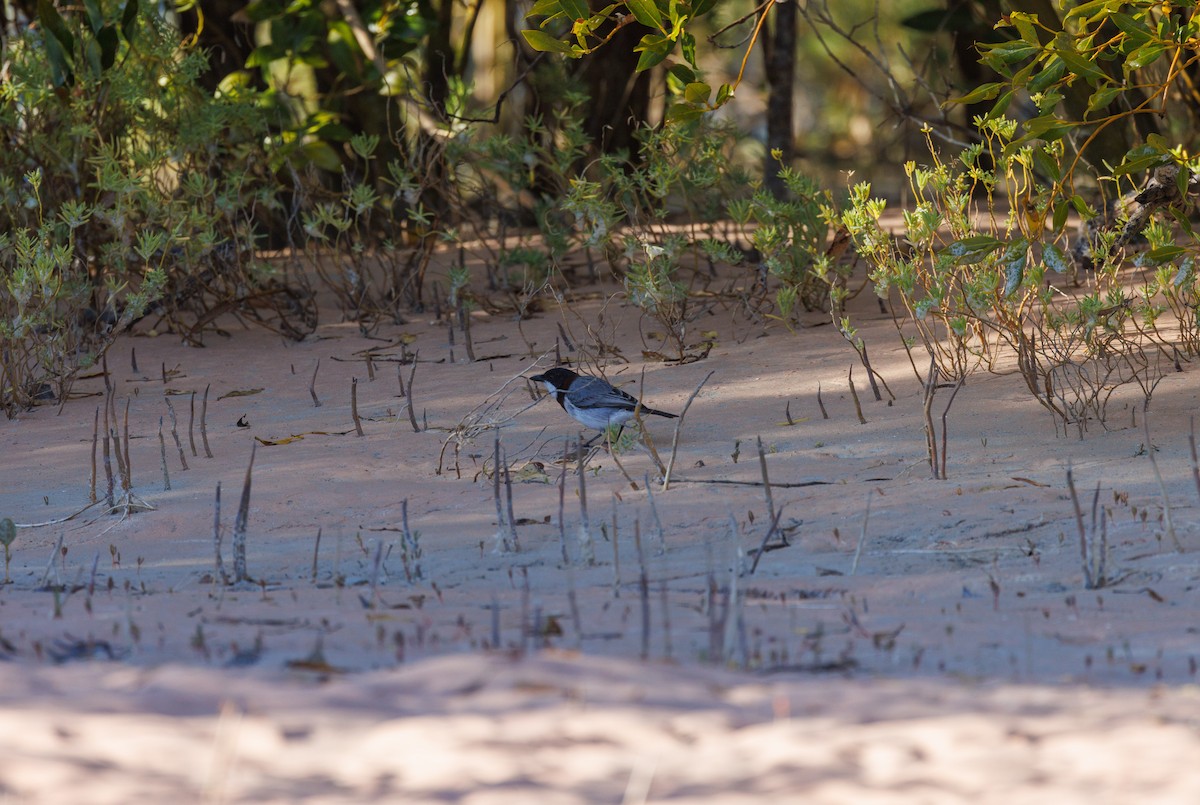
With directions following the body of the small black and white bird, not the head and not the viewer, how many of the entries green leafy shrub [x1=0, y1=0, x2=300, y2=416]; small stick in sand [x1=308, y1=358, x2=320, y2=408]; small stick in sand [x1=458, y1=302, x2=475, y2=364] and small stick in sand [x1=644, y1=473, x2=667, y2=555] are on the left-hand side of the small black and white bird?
1

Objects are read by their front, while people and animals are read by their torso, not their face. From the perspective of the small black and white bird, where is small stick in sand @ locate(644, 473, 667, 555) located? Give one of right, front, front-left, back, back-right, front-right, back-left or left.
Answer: left

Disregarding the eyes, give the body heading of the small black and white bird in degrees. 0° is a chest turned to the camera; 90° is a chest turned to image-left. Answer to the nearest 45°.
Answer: approximately 90°

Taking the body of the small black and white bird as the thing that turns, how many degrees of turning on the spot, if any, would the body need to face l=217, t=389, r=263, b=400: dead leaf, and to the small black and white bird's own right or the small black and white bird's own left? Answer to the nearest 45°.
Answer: approximately 45° to the small black and white bird's own right

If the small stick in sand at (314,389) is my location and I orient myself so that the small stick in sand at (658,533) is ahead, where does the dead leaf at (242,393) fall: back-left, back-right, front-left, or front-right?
back-right

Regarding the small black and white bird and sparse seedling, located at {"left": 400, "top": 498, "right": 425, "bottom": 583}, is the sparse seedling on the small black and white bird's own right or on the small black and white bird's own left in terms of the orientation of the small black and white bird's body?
on the small black and white bird's own left

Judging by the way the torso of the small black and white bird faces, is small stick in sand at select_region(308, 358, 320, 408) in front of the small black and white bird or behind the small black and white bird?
in front

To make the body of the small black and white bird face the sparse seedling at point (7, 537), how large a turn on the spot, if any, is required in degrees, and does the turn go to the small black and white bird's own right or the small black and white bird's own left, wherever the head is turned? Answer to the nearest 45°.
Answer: approximately 45° to the small black and white bird's own left

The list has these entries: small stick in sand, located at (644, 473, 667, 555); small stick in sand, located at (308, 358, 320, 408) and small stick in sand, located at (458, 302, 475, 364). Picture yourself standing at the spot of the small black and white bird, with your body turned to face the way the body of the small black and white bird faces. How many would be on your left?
1

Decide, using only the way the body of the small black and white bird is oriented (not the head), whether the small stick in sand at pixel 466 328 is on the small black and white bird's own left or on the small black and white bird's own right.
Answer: on the small black and white bird's own right
